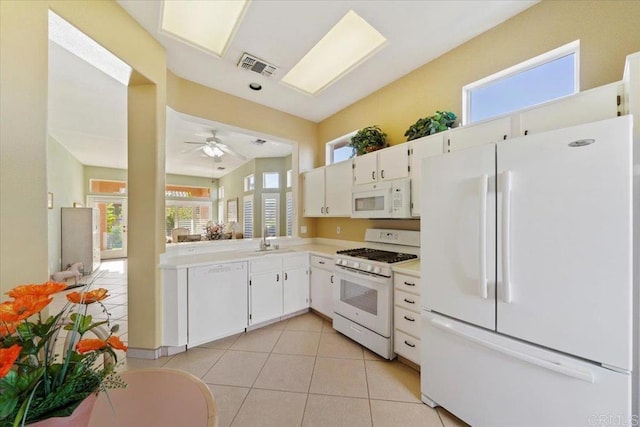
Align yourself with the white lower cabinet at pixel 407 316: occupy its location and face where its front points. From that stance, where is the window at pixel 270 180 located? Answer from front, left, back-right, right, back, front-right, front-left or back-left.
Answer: right

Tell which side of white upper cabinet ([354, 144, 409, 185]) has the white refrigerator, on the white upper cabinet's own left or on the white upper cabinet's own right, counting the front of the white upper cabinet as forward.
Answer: on the white upper cabinet's own left

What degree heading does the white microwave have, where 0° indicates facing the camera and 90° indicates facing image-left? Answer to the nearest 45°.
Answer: approximately 45°

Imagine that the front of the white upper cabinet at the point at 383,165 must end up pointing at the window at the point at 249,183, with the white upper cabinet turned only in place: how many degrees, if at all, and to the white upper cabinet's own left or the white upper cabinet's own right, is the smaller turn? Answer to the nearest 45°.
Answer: approximately 90° to the white upper cabinet's own right

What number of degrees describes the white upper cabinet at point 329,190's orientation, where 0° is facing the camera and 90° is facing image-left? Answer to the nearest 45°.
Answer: approximately 45°

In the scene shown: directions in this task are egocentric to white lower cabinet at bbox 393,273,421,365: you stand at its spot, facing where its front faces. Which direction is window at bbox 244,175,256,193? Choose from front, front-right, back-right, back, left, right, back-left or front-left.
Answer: right

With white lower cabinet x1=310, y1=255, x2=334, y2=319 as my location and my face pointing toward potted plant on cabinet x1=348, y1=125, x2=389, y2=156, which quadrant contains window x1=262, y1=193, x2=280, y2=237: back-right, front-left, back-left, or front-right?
back-left

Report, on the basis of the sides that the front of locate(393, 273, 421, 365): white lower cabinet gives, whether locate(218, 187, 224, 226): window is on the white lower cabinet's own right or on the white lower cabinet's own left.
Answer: on the white lower cabinet's own right

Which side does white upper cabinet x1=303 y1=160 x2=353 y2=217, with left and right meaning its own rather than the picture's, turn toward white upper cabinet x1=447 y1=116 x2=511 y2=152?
left
